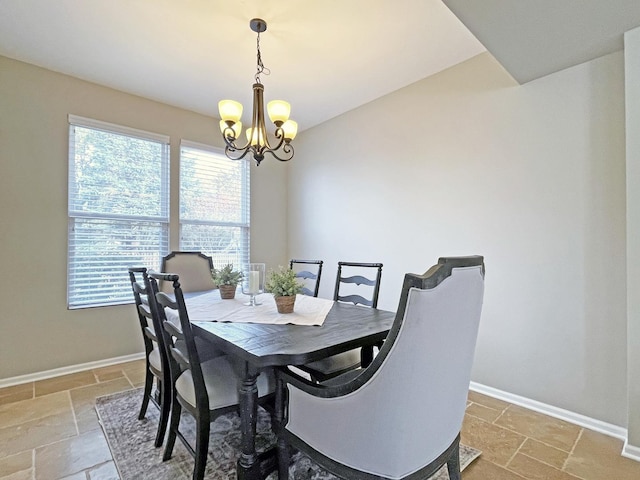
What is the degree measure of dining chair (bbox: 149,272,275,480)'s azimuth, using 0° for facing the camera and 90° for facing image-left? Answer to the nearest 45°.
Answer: approximately 225°

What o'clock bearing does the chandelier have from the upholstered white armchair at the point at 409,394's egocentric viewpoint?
The chandelier is roughly at 12 o'clock from the upholstered white armchair.

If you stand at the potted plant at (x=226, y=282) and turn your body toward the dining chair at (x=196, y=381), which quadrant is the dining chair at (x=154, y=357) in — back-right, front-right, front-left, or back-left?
front-right

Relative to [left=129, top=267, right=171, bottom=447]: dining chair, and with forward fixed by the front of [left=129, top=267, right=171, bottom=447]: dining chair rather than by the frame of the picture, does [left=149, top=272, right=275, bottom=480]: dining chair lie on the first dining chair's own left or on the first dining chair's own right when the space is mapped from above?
on the first dining chair's own right

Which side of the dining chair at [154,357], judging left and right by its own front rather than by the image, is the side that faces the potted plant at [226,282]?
front

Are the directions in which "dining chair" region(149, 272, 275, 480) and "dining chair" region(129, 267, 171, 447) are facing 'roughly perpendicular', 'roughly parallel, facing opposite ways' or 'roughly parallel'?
roughly parallel

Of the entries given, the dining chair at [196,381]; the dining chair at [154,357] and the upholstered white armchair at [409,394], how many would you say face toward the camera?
0

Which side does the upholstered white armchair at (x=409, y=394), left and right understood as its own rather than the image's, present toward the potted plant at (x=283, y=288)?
front

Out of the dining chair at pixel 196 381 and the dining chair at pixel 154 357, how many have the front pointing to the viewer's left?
0

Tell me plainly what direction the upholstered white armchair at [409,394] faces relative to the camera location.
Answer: facing away from the viewer and to the left of the viewer

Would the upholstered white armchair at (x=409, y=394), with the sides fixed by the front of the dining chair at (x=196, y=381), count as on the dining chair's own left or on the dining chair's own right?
on the dining chair's own right
